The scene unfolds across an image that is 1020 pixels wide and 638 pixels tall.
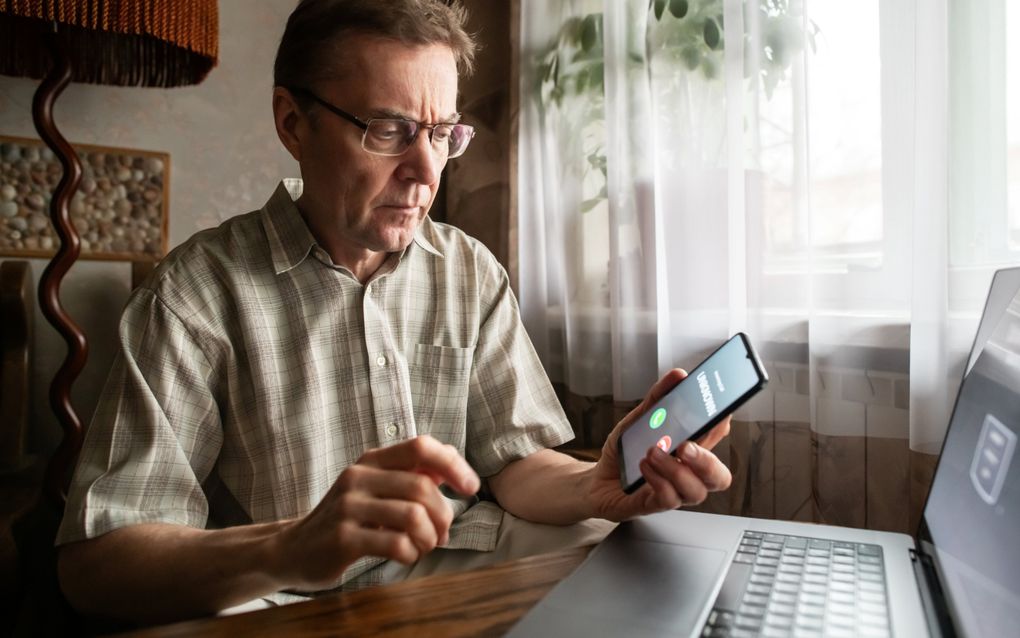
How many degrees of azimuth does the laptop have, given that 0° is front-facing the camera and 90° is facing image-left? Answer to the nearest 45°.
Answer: approximately 90°

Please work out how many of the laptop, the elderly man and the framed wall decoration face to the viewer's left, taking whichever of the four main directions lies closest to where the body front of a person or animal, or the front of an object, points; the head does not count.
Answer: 1

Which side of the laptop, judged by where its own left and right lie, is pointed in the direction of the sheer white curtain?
right

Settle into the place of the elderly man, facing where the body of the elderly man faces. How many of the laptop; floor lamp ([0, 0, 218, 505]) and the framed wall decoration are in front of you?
1

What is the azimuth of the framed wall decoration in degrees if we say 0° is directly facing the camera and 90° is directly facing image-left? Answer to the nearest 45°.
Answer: approximately 315°

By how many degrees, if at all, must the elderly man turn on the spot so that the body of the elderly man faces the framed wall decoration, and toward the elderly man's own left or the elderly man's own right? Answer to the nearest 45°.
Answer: approximately 180°

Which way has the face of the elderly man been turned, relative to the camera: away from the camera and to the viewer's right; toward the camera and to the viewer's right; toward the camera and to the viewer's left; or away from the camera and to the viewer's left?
toward the camera and to the viewer's right

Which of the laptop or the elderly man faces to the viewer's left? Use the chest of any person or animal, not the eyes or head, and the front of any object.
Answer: the laptop

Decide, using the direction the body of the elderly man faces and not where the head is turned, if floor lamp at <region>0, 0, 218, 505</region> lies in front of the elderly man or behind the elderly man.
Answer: behind

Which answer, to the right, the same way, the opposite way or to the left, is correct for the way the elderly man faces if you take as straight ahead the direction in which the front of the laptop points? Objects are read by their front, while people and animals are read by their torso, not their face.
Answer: the opposite way

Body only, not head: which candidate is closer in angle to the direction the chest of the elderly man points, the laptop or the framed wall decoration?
the laptop
